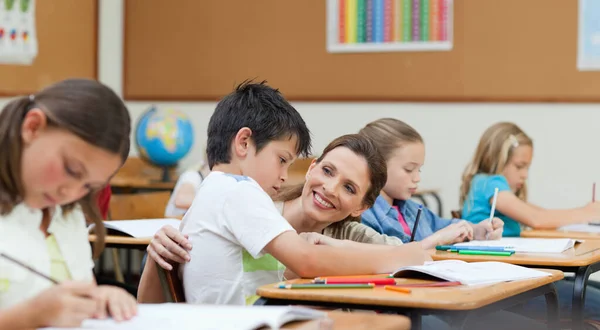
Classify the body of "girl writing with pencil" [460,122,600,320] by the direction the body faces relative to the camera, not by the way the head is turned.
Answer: to the viewer's right

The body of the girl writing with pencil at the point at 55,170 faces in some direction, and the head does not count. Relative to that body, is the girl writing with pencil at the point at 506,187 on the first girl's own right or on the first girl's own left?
on the first girl's own left

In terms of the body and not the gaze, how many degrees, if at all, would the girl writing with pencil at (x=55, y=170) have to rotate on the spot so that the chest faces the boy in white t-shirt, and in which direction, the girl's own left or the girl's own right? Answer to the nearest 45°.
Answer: approximately 90° to the girl's own left

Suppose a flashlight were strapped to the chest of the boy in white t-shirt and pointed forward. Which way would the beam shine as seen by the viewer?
to the viewer's right

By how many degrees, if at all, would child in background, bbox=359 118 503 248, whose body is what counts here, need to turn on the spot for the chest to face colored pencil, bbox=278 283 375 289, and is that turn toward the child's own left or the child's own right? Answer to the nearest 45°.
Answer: approximately 45° to the child's own right

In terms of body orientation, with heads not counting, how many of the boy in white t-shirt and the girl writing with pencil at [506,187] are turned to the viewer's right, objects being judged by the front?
2

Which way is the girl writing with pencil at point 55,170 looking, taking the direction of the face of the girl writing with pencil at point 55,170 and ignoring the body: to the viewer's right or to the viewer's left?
to the viewer's right
